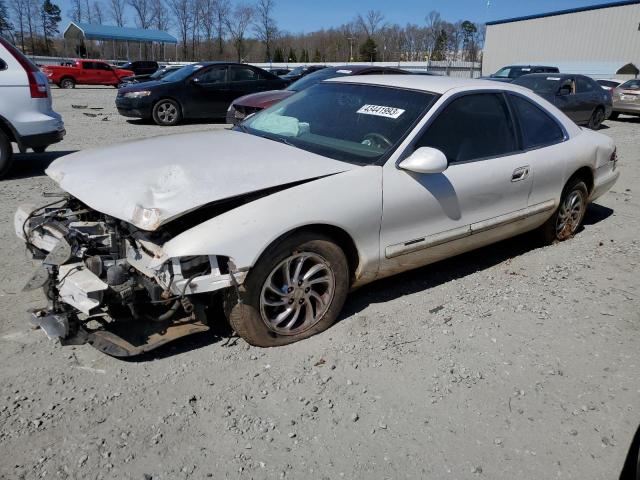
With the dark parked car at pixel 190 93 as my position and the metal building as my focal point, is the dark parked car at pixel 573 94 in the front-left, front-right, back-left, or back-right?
front-right

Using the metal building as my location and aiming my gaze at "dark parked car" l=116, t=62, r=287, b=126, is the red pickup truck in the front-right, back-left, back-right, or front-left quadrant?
front-right

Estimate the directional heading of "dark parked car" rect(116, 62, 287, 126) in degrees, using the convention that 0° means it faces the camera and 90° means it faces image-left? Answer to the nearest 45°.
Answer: approximately 45°

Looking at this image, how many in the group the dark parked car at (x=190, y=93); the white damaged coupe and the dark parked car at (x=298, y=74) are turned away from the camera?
0

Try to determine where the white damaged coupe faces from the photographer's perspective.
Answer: facing the viewer and to the left of the viewer

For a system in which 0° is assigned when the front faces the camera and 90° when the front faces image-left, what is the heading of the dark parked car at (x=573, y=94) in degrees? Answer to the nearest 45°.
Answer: approximately 45°

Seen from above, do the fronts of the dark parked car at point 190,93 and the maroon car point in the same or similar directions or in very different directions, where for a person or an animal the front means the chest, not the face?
same or similar directions

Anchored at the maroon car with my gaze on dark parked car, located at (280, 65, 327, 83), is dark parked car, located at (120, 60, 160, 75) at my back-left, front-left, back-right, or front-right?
front-left

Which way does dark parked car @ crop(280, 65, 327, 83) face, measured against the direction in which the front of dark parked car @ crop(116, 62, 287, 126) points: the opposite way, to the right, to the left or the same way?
the same way

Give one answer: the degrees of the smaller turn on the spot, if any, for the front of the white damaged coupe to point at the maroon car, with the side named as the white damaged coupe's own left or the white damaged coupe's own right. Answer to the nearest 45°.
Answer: approximately 135° to the white damaged coupe's own right

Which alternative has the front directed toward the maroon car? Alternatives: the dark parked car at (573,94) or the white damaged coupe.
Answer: the dark parked car

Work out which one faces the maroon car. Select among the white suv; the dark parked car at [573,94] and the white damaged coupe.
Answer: the dark parked car

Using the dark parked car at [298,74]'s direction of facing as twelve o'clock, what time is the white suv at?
The white suv is roughly at 11 o'clock from the dark parked car.
